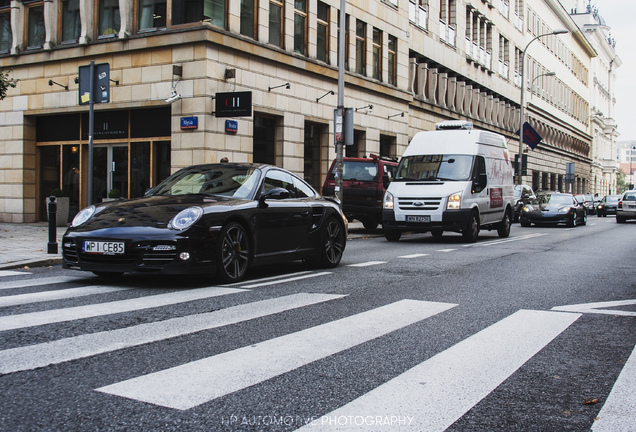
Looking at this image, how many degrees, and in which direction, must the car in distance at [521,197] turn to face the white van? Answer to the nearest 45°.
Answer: approximately 45° to its left

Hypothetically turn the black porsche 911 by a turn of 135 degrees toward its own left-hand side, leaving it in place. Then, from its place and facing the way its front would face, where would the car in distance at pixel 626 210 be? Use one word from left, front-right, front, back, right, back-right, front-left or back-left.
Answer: front-left

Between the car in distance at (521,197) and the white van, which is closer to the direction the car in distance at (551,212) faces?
the white van

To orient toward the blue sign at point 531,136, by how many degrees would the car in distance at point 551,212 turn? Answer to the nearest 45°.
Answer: approximately 135° to its right

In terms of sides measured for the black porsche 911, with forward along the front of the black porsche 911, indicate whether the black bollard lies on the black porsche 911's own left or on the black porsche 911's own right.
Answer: on the black porsche 911's own right

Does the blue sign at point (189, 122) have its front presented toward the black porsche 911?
yes

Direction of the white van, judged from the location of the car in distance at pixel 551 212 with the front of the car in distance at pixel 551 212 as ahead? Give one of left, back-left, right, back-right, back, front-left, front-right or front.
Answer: front-left

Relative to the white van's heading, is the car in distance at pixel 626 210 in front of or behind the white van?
behind

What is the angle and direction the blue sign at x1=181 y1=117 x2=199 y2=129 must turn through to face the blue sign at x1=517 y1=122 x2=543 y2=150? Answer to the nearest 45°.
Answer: approximately 135° to its left
